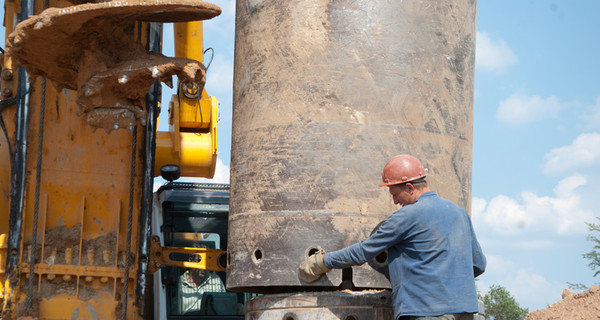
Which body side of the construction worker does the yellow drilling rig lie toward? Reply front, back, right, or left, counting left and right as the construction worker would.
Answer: front

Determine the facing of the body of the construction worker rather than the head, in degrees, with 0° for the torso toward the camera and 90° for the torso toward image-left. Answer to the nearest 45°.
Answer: approximately 135°

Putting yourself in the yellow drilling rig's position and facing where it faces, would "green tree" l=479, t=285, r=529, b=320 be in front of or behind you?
behind

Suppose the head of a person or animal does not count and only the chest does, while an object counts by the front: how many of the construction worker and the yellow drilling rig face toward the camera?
1

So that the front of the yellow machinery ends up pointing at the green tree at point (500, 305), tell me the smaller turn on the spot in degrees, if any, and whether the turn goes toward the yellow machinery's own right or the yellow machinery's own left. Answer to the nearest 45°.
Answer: approximately 135° to the yellow machinery's own left

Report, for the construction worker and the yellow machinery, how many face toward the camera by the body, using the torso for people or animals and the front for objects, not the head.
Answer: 1

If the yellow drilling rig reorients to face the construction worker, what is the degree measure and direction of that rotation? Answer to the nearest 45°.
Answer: approximately 45° to its left

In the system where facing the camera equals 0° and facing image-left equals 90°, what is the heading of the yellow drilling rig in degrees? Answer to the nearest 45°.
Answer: approximately 0°

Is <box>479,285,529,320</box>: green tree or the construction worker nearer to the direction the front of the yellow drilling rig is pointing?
the construction worker
